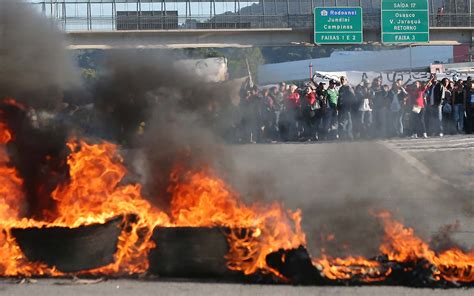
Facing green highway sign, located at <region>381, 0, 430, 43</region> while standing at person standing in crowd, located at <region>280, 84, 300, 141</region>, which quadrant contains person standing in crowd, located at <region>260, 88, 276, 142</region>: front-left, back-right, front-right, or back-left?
back-left

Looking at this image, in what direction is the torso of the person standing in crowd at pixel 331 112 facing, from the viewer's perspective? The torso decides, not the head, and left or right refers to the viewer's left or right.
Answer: facing the viewer

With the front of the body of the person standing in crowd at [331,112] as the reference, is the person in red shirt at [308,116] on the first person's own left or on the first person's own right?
on the first person's own right

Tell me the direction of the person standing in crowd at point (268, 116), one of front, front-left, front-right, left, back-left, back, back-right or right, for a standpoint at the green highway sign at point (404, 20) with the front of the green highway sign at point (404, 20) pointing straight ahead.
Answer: front

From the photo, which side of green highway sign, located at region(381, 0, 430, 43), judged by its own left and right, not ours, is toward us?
front

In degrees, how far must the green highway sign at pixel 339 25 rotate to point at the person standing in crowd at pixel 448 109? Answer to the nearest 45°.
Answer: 0° — it already faces them

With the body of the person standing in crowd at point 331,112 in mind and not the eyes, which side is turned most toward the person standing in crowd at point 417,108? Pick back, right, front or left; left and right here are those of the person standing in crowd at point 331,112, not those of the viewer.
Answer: left

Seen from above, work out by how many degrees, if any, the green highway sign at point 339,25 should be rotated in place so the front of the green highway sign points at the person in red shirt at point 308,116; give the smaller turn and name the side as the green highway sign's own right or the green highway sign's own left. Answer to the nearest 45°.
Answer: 0° — it already faces them

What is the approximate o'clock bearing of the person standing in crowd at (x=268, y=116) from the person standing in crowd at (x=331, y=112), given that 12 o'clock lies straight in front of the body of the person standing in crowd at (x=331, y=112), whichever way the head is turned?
the person standing in crowd at (x=268, y=116) is roughly at 3 o'clock from the person standing in crowd at (x=331, y=112).

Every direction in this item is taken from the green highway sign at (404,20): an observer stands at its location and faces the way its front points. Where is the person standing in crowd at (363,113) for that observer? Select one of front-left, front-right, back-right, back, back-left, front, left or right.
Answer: front

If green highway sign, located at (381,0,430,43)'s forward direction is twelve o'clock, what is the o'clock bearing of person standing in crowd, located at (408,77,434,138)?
The person standing in crowd is roughly at 12 o'clock from the green highway sign.

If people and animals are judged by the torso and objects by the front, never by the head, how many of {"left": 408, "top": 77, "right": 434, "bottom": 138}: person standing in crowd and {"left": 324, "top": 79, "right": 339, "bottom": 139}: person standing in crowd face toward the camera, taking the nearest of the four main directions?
2

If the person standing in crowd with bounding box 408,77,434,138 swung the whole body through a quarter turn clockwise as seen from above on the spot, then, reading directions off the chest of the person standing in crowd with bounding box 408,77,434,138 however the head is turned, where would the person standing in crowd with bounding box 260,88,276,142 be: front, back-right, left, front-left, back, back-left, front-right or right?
front

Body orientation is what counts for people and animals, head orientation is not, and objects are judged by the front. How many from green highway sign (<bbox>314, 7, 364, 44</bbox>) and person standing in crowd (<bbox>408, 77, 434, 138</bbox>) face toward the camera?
2

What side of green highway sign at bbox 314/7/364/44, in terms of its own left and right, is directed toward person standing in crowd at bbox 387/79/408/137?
front

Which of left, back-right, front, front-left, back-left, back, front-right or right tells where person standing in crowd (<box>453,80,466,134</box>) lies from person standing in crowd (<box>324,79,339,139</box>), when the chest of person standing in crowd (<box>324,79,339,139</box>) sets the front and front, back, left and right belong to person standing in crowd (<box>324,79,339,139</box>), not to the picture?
left
